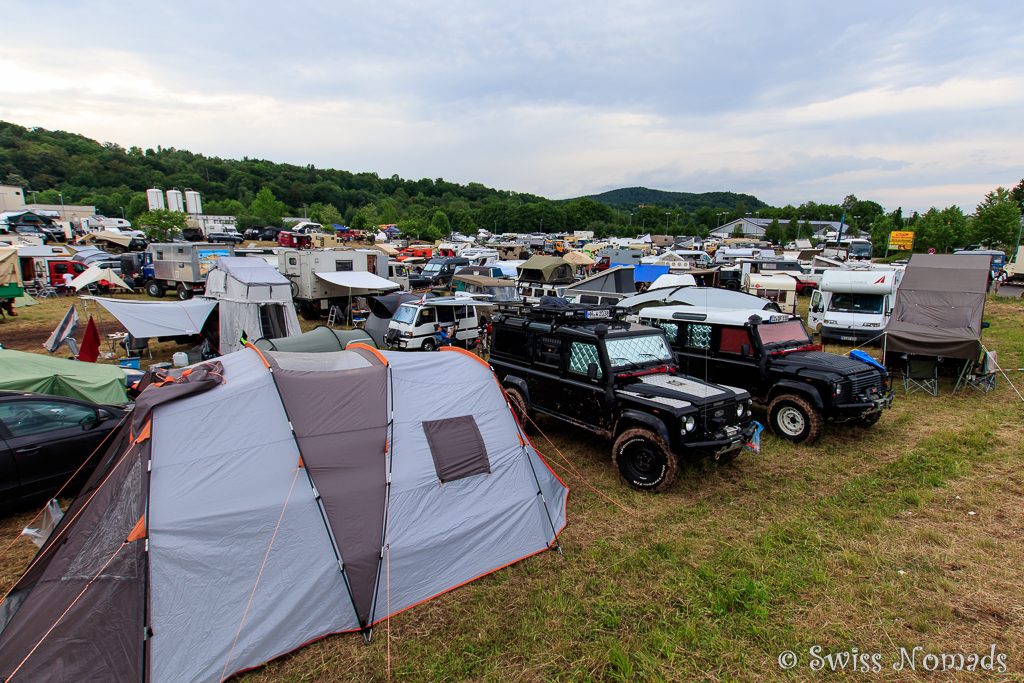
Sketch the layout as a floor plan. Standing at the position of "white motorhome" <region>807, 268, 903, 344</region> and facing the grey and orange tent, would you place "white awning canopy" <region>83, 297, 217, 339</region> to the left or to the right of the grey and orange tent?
right

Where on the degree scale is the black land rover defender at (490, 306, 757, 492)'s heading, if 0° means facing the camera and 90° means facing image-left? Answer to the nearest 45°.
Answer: approximately 315°

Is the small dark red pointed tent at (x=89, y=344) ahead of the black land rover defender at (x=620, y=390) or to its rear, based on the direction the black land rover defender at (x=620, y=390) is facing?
to the rear

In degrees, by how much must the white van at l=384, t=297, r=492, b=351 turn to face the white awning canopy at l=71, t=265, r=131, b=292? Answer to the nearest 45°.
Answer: approximately 90° to its right

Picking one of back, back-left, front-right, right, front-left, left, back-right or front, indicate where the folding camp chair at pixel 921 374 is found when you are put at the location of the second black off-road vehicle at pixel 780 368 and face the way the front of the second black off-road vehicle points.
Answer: left

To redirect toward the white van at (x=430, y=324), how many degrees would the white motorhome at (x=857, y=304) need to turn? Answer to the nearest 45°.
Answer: approximately 45° to its right
